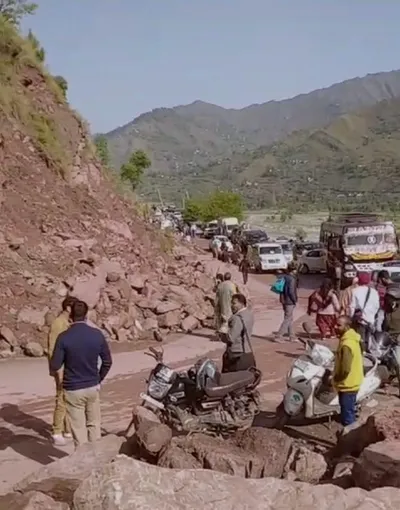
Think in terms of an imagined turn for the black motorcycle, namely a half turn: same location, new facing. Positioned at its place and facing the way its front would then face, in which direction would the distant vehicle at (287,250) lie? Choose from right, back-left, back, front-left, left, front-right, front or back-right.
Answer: front-left

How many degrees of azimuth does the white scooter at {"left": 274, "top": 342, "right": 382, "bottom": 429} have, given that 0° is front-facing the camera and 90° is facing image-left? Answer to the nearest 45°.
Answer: approximately 45°

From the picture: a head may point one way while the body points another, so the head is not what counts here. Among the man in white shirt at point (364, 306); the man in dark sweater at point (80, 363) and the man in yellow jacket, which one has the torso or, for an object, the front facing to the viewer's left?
the man in yellow jacket

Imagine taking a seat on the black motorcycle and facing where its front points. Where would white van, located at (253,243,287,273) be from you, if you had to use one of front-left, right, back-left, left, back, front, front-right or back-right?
back-right

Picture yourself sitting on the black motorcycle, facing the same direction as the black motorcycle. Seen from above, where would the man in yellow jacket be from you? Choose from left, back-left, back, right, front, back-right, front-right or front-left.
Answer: back-left

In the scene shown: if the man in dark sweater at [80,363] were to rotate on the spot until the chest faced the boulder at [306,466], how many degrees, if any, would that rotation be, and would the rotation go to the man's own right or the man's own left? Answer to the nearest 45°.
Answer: approximately 90° to the man's own right

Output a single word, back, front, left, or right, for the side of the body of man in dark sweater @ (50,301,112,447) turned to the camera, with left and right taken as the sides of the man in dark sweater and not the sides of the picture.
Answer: back

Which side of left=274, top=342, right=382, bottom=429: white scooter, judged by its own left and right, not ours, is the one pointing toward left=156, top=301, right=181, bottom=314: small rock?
right

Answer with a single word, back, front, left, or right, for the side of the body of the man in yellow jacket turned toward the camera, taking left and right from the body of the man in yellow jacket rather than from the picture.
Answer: left
